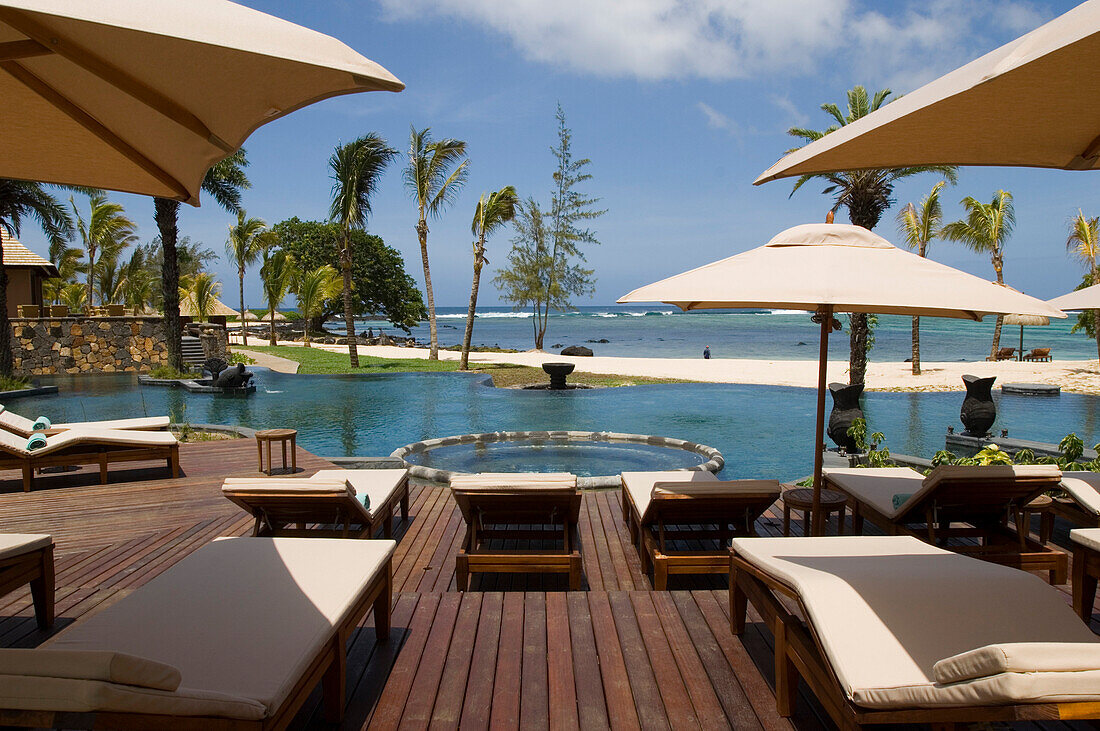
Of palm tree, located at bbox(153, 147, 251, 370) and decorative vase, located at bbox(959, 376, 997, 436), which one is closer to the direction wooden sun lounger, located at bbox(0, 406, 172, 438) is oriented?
the decorative vase

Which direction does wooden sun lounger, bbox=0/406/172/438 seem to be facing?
to the viewer's right

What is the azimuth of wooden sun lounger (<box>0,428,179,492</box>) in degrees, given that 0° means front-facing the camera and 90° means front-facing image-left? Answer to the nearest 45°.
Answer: approximately 270°

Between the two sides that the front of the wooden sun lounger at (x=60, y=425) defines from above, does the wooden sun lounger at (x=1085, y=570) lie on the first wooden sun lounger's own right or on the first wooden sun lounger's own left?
on the first wooden sun lounger's own right
